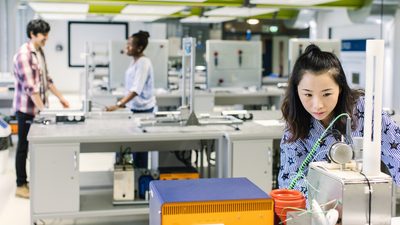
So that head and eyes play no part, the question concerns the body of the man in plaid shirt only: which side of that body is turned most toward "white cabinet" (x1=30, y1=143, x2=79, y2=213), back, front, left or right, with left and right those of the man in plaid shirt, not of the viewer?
right

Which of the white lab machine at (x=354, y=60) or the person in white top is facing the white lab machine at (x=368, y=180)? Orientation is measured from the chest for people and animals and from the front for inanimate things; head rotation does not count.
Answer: the white lab machine at (x=354, y=60)

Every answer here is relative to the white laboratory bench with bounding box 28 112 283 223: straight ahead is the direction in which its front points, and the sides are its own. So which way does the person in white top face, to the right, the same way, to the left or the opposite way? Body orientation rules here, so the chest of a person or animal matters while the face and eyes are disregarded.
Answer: to the right

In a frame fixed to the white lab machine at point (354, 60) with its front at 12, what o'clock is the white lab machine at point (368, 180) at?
the white lab machine at point (368, 180) is roughly at 12 o'clock from the white lab machine at point (354, 60).

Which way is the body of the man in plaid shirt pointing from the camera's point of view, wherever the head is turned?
to the viewer's right

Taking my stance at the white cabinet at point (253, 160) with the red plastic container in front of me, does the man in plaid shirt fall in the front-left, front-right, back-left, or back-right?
back-right

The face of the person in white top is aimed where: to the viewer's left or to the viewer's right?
to the viewer's left

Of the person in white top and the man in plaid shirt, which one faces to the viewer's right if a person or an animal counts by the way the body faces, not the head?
the man in plaid shirt

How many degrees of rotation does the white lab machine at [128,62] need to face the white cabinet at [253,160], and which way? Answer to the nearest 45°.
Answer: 0° — it already faces it

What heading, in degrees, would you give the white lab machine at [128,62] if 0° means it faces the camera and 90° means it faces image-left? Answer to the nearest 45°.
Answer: approximately 0°

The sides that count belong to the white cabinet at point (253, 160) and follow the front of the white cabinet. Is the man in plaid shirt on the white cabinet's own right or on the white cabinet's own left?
on the white cabinet's own right

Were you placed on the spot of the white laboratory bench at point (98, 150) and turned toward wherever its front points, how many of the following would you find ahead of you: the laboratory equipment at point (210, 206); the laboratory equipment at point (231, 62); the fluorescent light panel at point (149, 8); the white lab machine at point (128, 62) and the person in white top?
1

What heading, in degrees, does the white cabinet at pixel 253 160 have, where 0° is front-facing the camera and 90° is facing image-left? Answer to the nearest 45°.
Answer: approximately 0°

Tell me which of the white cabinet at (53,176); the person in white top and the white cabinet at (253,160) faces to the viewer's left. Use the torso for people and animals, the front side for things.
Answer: the person in white top

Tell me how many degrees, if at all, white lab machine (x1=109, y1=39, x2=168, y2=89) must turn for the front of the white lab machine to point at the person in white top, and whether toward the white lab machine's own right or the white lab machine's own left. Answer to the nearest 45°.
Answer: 0° — it already faces them
